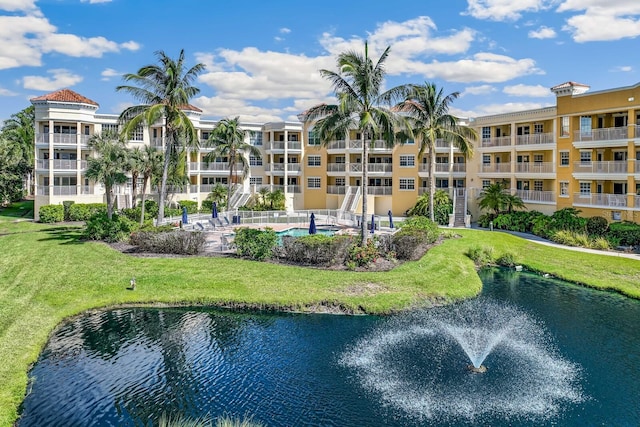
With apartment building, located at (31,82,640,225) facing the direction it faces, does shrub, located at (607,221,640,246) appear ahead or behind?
ahead

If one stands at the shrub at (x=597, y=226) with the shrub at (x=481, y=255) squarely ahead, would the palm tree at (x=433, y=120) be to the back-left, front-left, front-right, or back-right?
front-right

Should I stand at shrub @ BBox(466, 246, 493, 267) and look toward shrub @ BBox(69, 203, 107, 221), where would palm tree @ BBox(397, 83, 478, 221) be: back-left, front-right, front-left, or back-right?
front-right

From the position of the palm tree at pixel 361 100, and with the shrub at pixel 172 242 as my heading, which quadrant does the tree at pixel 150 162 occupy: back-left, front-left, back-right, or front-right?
front-right

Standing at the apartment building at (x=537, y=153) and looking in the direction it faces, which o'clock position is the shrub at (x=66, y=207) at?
The shrub is roughly at 3 o'clock from the apartment building.

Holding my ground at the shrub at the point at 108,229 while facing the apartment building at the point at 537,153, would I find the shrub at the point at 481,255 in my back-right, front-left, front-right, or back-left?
front-right

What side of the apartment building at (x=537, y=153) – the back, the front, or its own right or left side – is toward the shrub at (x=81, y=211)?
right

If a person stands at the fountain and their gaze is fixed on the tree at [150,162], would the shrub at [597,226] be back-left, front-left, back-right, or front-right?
front-right

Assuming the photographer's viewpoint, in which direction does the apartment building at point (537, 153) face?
facing the viewer

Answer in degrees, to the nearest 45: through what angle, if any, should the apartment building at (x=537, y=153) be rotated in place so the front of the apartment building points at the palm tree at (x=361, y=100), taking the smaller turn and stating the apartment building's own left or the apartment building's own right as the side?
approximately 45° to the apartment building's own right
